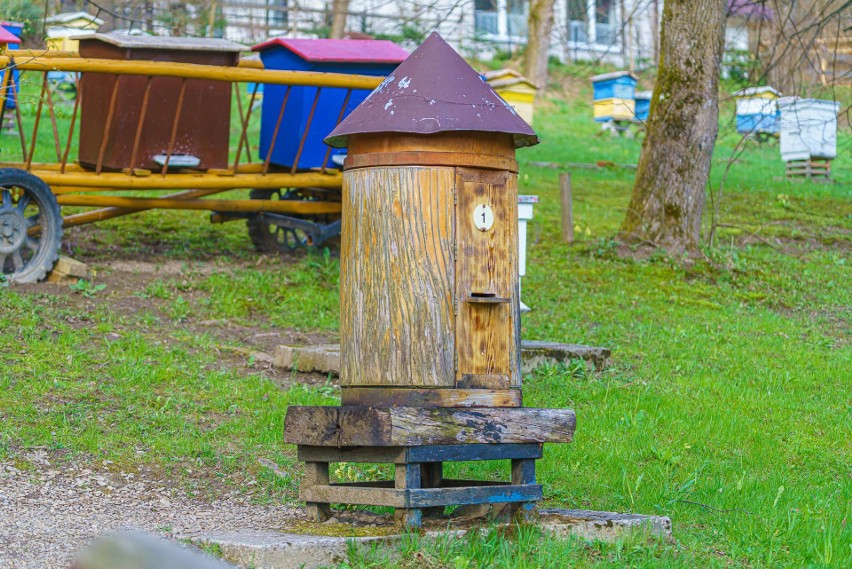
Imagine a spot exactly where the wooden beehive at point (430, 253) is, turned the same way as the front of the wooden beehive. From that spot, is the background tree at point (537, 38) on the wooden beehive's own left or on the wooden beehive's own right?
on the wooden beehive's own left

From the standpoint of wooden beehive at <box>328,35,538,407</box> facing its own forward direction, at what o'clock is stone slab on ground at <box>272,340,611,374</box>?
The stone slab on ground is roughly at 8 o'clock from the wooden beehive.

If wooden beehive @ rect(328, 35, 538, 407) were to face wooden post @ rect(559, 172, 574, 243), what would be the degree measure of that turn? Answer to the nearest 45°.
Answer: approximately 135° to its left

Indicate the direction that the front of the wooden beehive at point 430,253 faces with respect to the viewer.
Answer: facing the viewer and to the right of the viewer

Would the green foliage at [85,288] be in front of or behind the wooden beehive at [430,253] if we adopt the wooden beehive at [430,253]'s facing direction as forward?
behind

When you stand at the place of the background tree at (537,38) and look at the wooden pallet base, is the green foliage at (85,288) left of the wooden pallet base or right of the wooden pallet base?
right

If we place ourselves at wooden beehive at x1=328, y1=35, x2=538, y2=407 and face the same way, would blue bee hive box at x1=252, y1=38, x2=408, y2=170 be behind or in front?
behind

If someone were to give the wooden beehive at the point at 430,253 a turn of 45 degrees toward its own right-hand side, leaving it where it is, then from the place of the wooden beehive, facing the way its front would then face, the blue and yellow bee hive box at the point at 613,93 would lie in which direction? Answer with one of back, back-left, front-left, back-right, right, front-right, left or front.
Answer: back
